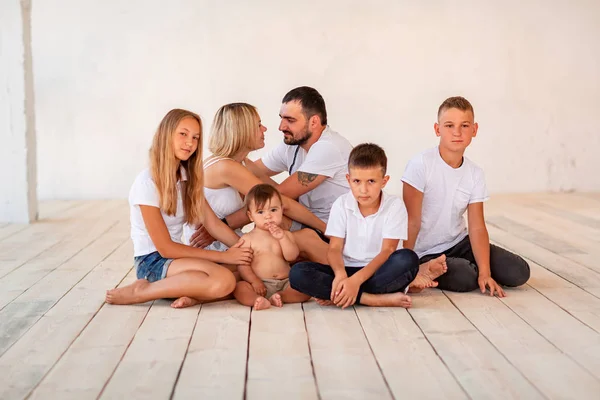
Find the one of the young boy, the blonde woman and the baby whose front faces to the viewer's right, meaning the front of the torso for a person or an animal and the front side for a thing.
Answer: the blonde woman

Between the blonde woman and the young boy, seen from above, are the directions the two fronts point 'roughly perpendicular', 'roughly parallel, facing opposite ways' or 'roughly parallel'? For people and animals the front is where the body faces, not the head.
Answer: roughly perpendicular

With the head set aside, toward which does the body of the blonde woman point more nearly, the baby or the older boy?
the older boy

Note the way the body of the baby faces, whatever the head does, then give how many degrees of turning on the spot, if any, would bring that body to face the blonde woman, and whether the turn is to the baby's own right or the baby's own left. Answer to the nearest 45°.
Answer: approximately 135° to the baby's own right

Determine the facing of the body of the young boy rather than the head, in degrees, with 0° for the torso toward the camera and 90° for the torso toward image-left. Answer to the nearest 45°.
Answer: approximately 0°

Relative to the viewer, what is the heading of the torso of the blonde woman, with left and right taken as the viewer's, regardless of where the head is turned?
facing to the right of the viewer

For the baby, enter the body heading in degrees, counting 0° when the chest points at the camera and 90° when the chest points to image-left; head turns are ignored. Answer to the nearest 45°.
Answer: approximately 0°

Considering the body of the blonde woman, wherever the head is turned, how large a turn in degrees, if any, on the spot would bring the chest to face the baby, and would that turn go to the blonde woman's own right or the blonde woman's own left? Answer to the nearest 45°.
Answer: approximately 45° to the blonde woman's own right

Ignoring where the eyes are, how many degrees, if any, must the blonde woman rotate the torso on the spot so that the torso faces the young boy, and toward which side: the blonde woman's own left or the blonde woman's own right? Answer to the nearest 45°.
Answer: approximately 45° to the blonde woman's own right

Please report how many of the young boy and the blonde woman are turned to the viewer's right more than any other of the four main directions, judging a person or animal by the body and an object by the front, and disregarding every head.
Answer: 1
